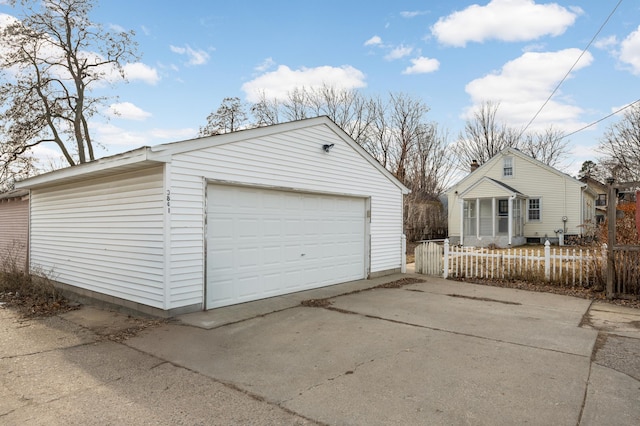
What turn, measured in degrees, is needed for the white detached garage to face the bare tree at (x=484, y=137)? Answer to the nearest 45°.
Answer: approximately 90° to its left

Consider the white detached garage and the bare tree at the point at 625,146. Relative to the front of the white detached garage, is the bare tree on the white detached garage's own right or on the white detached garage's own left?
on the white detached garage's own left

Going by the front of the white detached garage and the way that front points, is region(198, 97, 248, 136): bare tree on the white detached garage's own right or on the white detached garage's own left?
on the white detached garage's own left

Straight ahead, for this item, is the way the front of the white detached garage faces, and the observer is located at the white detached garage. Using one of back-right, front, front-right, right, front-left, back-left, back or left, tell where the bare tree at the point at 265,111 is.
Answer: back-left

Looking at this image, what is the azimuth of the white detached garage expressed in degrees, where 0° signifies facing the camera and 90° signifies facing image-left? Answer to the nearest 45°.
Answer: approximately 315°
